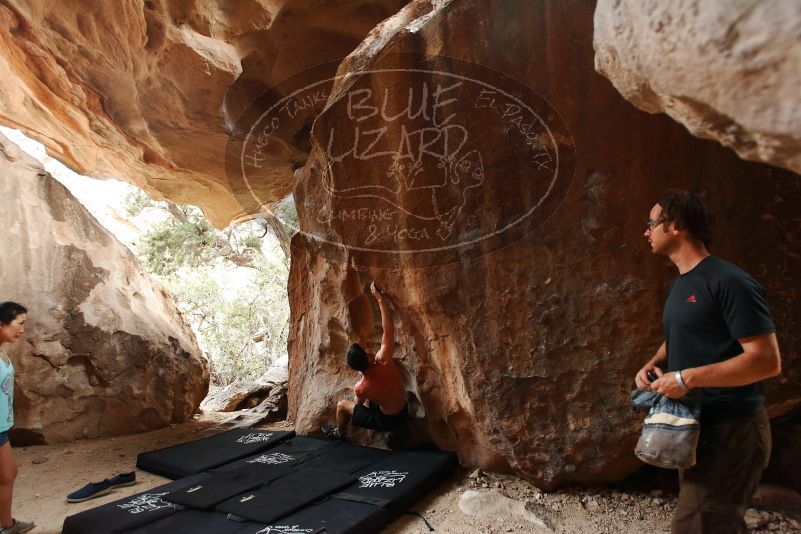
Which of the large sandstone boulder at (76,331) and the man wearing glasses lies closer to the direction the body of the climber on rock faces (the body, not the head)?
the large sandstone boulder

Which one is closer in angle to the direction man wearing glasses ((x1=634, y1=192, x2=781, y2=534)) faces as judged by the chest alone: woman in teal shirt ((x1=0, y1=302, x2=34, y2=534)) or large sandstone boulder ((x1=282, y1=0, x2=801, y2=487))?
the woman in teal shirt

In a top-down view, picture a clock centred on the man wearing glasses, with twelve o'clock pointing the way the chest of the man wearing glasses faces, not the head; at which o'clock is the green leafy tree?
The green leafy tree is roughly at 1 o'clock from the man wearing glasses.

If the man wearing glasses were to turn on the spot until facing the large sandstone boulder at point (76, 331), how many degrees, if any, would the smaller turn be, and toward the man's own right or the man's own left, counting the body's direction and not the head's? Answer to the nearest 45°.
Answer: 0° — they already face it

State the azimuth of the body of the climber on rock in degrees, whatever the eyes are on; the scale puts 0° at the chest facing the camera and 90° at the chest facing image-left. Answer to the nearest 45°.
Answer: approximately 135°

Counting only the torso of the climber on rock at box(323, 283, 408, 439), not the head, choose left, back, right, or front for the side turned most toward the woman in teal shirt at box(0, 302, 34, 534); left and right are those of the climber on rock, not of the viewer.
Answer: left

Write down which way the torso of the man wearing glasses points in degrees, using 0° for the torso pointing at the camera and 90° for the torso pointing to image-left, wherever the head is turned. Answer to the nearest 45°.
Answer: approximately 90°

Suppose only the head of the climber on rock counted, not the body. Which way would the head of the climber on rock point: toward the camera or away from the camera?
away from the camera

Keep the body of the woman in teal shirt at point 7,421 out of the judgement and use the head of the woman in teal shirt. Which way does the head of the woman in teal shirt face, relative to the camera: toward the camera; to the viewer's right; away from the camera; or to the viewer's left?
to the viewer's right
